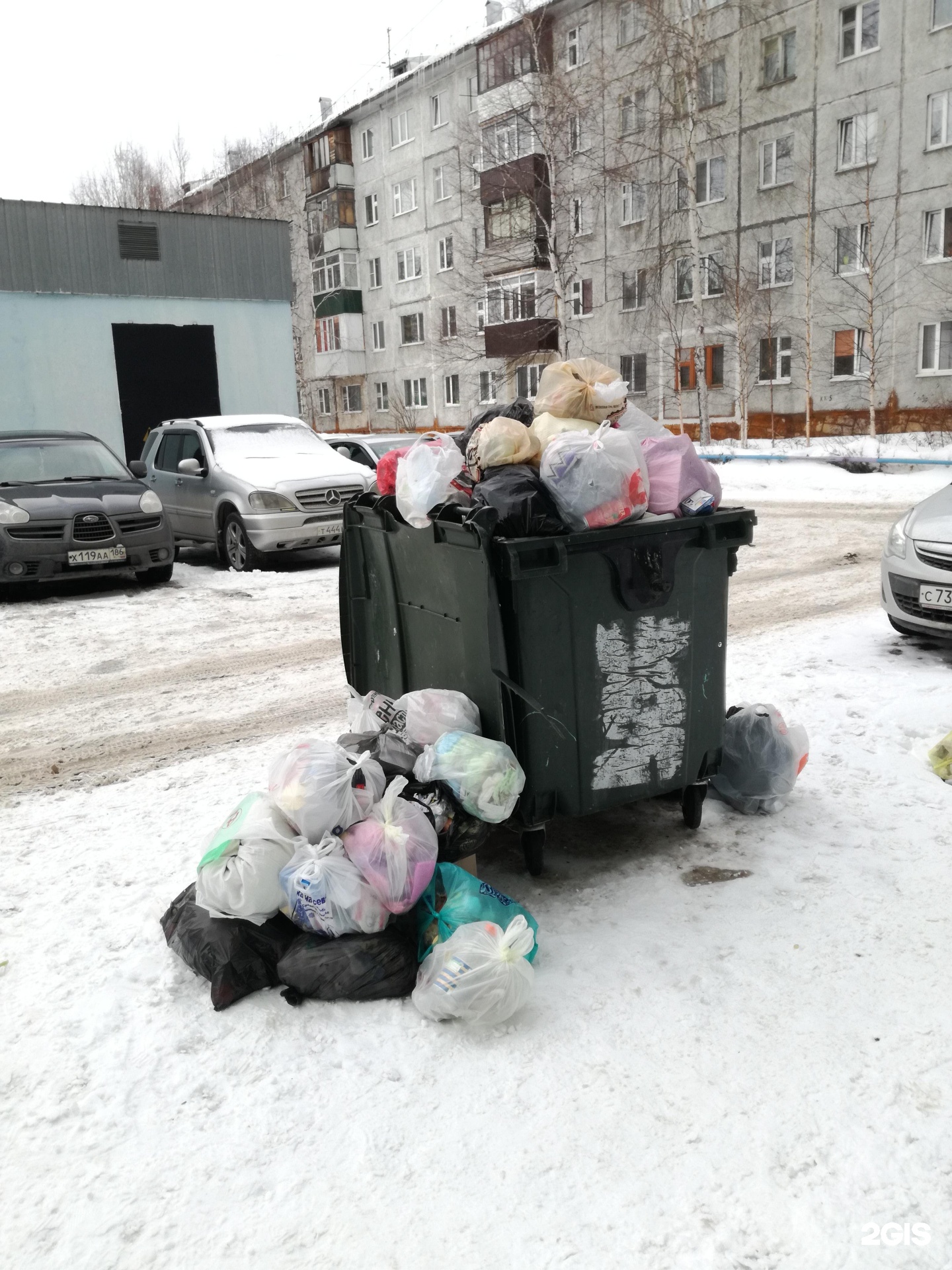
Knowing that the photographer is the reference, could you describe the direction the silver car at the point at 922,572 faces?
facing the viewer and to the left of the viewer

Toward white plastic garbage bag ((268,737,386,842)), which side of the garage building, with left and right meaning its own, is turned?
front

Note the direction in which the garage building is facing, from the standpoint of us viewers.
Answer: facing the viewer

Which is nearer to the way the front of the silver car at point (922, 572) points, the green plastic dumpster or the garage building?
the green plastic dumpster

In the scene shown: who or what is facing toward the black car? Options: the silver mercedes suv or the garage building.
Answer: the garage building

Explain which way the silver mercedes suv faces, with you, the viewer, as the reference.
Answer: facing the viewer and to the right of the viewer

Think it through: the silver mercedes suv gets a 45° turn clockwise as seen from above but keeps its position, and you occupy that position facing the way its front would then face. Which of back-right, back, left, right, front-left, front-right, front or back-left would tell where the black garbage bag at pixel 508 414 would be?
front

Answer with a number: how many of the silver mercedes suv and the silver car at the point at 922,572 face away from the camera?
0

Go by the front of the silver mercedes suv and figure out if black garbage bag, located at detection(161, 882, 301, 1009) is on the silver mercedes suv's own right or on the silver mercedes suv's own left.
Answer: on the silver mercedes suv's own right

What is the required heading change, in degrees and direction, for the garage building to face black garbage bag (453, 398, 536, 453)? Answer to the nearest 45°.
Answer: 0° — it already faces it

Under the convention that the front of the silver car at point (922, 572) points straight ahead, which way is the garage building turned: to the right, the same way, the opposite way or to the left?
to the left

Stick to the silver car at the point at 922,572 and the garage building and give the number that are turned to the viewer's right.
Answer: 0

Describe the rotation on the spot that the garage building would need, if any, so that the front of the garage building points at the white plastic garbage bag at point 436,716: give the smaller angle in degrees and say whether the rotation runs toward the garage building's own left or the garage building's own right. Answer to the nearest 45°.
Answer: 0° — it already faces it
